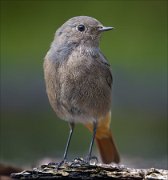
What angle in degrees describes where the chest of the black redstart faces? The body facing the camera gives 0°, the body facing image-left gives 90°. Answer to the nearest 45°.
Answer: approximately 45°
